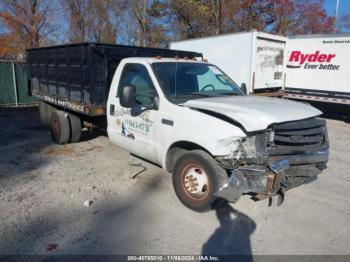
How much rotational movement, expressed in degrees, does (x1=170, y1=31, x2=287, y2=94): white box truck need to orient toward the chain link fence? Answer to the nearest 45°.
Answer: approximately 45° to its left

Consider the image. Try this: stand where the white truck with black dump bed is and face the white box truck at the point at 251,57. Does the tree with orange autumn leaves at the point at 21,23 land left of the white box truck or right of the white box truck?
left

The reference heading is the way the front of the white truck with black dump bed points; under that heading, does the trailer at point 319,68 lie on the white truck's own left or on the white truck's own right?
on the white truck's own left

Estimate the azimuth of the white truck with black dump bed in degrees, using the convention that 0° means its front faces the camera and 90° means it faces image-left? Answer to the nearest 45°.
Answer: approximately 315°

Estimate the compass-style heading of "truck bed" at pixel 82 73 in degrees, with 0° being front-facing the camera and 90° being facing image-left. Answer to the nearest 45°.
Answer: approximately 315°

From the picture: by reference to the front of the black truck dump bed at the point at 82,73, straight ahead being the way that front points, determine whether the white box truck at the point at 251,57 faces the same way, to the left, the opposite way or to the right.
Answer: the opposite way
